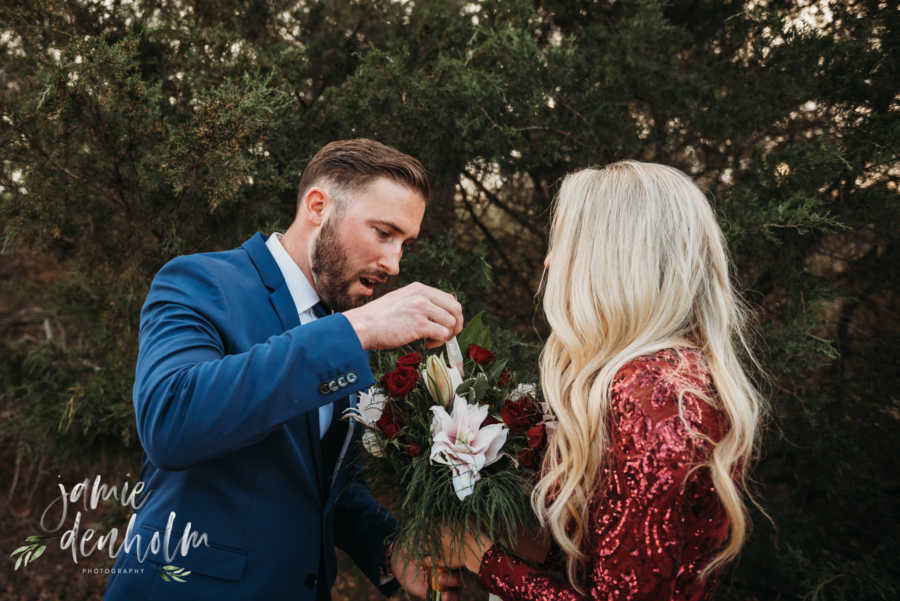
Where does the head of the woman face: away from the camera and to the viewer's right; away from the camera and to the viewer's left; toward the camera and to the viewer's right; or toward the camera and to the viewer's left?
away from the camera and to the viewer's left

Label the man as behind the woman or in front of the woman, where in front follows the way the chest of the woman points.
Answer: in front

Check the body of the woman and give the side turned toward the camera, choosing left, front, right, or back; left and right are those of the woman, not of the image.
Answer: left
